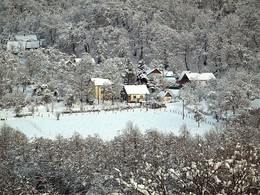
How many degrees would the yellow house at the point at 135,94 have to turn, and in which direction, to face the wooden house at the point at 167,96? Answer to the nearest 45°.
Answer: approximately 90° to its left

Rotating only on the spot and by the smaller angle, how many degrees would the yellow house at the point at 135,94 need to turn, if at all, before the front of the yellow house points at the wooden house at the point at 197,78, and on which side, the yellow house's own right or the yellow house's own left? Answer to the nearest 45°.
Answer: approximately 135° to the yellow house's own left

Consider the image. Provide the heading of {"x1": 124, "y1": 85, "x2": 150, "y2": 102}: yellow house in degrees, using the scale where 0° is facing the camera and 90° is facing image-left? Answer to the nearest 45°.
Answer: approximately 0°

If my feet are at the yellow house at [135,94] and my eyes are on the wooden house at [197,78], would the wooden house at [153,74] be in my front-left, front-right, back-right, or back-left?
front-left

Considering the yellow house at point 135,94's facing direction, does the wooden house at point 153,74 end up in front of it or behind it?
behind

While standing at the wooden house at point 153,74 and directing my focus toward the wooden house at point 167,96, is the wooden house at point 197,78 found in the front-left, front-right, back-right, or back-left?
front-left
